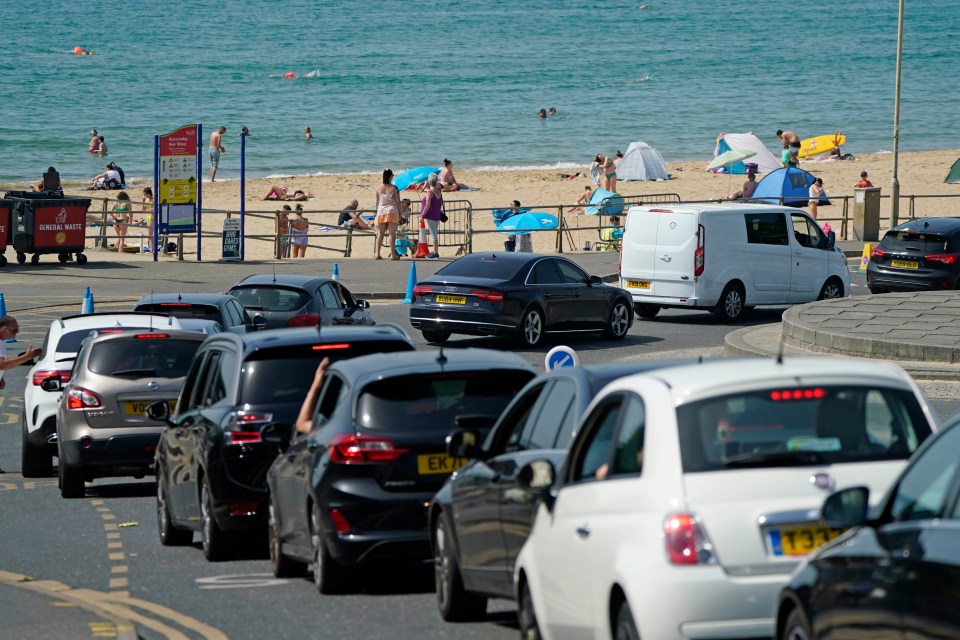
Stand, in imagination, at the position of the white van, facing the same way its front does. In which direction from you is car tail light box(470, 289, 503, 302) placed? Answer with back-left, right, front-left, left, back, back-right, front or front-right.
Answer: back

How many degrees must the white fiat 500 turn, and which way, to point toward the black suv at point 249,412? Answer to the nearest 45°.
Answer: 0° — it already faces it

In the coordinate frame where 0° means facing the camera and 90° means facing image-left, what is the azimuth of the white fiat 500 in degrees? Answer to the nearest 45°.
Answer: approximately 135°

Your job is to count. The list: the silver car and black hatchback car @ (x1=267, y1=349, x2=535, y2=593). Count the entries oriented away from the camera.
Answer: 2

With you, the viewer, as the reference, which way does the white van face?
facing away from the viewer and to the right of the viewer

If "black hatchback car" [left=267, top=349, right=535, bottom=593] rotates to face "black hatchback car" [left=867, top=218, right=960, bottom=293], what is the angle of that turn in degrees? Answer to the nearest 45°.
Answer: approximately 45° to its right

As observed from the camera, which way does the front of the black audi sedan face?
facing away from the viewer and to the right of the viewer

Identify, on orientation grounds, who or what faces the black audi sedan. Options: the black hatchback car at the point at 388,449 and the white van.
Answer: the black hatchback car

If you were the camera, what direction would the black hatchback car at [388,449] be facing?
facing away from the viewer

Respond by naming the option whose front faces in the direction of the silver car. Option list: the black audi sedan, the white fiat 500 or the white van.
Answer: the white fiat 500

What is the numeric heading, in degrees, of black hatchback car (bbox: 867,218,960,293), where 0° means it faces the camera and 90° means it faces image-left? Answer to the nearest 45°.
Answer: approximately 225°

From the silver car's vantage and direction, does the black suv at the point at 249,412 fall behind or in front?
behind

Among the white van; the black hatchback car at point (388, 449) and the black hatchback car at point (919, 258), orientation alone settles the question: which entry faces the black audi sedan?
the black hatchback car at point (388, 449)

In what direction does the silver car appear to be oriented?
away from the camera

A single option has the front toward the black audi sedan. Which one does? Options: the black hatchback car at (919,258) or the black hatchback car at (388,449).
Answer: the black hatchback car at (388,449)

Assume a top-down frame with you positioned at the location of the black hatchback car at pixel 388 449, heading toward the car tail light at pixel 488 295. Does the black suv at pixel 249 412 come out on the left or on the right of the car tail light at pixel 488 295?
left

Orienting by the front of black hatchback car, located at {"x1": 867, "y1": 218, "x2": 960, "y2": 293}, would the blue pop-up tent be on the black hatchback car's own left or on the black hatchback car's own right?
on the black hatchback car's own left

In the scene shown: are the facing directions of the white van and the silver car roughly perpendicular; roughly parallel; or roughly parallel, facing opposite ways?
roughly perpendicular
